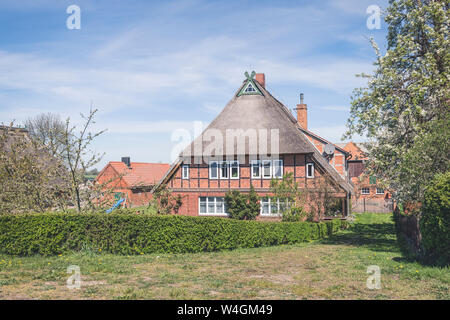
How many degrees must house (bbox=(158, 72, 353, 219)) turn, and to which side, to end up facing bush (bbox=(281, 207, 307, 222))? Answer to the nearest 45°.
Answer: approximately 45° to its left

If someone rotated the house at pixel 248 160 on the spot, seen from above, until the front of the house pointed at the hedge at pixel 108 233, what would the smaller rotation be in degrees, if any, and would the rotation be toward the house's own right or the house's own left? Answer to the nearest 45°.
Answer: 0° — it already faces it

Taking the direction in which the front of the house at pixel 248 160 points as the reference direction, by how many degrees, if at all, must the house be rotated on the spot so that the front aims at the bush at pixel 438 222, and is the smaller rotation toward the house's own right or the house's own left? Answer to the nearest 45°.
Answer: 0° — it already faces it

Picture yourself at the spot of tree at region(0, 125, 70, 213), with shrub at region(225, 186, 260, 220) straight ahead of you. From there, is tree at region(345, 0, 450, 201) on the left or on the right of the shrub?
right

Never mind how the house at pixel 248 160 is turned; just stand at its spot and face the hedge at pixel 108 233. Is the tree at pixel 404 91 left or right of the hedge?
left

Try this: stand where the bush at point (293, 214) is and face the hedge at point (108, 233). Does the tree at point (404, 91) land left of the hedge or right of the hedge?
left

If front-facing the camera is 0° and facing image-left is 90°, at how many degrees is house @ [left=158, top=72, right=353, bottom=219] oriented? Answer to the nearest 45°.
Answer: approximately 0°
